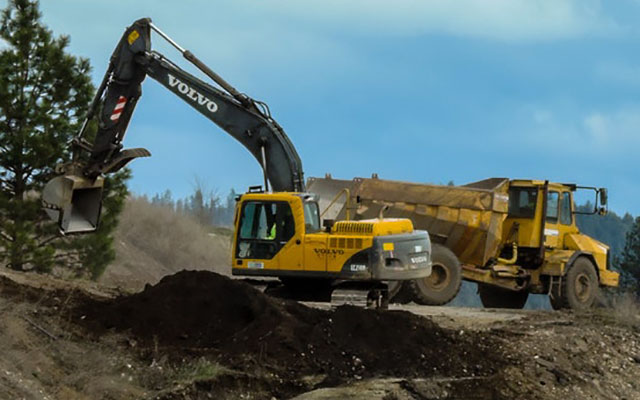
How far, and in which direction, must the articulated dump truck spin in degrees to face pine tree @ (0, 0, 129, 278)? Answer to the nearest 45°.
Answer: approximately 135° to its left

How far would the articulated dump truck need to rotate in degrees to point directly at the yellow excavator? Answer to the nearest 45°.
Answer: approximately 180°

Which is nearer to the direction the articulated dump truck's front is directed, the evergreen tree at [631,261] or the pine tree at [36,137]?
the evergreen tree

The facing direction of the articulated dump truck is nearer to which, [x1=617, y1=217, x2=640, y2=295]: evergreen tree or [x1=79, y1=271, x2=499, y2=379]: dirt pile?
the evergreen tree

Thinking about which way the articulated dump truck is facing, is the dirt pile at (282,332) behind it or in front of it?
behind

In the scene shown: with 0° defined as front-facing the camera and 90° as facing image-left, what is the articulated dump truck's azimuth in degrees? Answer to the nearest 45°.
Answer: approximately 225°

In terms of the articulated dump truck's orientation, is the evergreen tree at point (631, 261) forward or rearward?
forward
